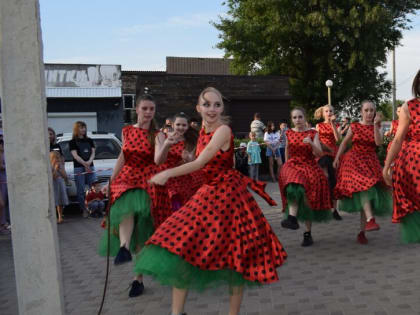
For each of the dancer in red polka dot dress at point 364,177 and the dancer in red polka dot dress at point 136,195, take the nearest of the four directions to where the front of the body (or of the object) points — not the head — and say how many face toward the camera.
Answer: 2

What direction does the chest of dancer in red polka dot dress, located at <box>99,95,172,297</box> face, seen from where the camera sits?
toward the camera

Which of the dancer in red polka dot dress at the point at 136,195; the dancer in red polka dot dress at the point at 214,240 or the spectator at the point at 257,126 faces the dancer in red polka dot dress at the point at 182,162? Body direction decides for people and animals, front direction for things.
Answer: the spectator

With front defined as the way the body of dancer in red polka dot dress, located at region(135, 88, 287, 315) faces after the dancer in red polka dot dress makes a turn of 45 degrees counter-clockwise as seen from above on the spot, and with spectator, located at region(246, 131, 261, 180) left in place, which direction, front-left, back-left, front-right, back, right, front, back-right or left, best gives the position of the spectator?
back

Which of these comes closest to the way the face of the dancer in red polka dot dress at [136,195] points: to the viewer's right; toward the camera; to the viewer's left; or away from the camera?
toward the camera

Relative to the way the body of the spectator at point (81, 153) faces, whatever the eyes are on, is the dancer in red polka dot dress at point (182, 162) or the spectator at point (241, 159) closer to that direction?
the dancer in red polka dot dress

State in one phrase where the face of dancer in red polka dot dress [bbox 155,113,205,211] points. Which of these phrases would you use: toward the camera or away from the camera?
toward the camera

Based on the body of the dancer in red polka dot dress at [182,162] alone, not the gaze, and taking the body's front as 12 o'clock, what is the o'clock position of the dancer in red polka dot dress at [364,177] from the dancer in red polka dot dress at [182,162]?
the dancer in red polka dot dress at [364,177] is roughly at 9 o'clock from the dancer in red polka dot dress at [182,162].

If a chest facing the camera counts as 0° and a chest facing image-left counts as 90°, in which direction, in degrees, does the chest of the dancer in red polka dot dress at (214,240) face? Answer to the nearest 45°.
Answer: approximately 45°

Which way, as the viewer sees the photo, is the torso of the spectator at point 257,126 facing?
toward the camera

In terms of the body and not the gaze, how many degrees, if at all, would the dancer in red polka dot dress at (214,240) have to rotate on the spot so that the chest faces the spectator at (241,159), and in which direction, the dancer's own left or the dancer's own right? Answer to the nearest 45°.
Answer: approximately 135° to the dancer's own right
